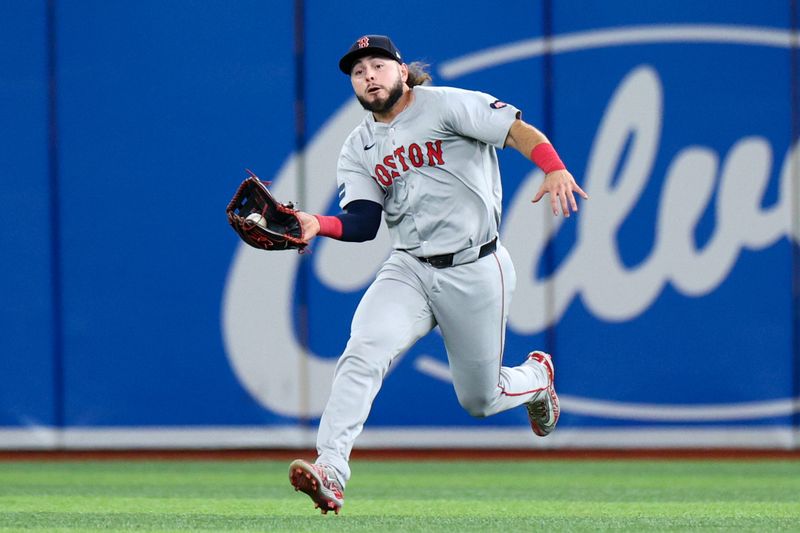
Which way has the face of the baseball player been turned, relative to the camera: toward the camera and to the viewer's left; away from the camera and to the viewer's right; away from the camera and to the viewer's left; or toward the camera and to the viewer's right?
toward the camera and to the viewer's left

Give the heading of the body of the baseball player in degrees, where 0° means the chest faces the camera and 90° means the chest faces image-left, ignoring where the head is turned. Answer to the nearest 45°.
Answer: approximately 45°
